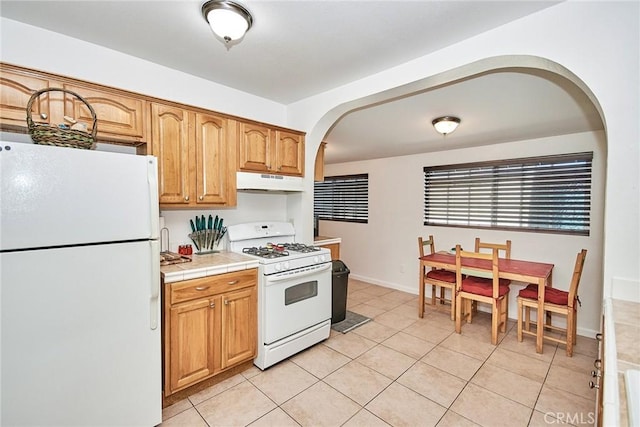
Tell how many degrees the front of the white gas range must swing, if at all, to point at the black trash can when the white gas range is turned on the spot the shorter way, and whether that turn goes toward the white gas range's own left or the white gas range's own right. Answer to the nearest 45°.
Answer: approximately 90° to the white gas range's own left

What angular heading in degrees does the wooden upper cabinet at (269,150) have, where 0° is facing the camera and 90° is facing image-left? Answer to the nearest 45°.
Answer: approximately 315°

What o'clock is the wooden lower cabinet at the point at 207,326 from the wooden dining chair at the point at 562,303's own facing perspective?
The wooden lower cabinet is roughly at 10 o'clock from the wooden dining chair.

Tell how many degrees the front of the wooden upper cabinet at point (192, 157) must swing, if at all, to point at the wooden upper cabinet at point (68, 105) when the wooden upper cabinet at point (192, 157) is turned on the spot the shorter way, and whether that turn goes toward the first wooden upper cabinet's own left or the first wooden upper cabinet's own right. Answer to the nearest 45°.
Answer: approximately 135° to the first wooden upper cabinet's own right

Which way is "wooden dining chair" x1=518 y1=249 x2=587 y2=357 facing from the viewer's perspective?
to the viewer's left
